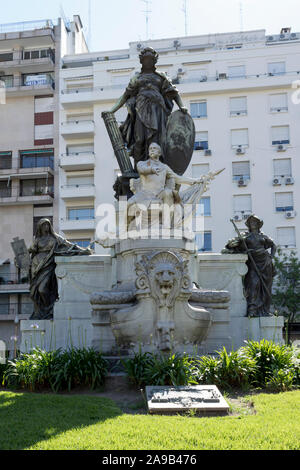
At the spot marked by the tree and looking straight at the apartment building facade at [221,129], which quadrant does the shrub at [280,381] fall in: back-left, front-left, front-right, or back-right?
back-left

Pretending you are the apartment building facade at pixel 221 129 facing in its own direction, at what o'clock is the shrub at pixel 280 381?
The shrub is roughly at 12 o'clock from the apartment building facade.

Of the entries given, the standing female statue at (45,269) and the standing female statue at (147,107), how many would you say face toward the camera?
2

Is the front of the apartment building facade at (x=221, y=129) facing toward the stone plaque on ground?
yes

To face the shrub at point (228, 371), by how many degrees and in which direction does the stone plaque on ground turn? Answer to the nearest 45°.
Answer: approximately 135° to its left

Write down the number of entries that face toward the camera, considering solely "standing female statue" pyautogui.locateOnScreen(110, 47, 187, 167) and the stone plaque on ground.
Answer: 2
